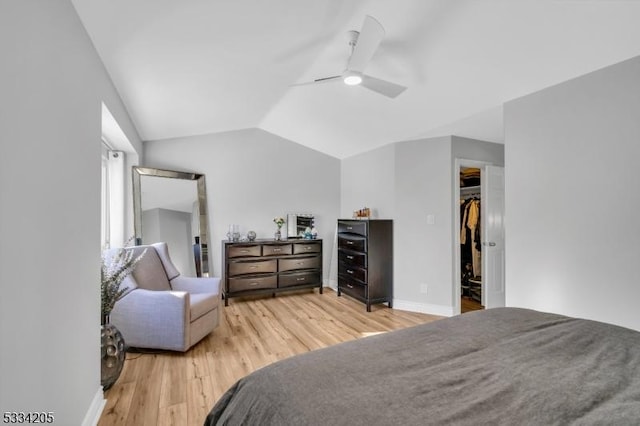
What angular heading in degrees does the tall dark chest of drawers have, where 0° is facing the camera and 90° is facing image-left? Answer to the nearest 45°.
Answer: approximately 45°

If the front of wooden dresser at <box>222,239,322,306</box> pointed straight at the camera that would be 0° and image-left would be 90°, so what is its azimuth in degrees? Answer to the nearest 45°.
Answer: approximately 315°

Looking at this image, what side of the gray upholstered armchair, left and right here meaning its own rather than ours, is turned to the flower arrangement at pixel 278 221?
left

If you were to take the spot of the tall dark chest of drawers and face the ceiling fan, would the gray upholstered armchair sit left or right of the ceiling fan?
right

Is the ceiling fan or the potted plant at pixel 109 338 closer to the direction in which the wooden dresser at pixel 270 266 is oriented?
the ceiling fan

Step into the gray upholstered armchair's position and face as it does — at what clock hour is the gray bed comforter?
The gray bed comforter is roughly at 1 o'clock from the gray upholstered armchair.
